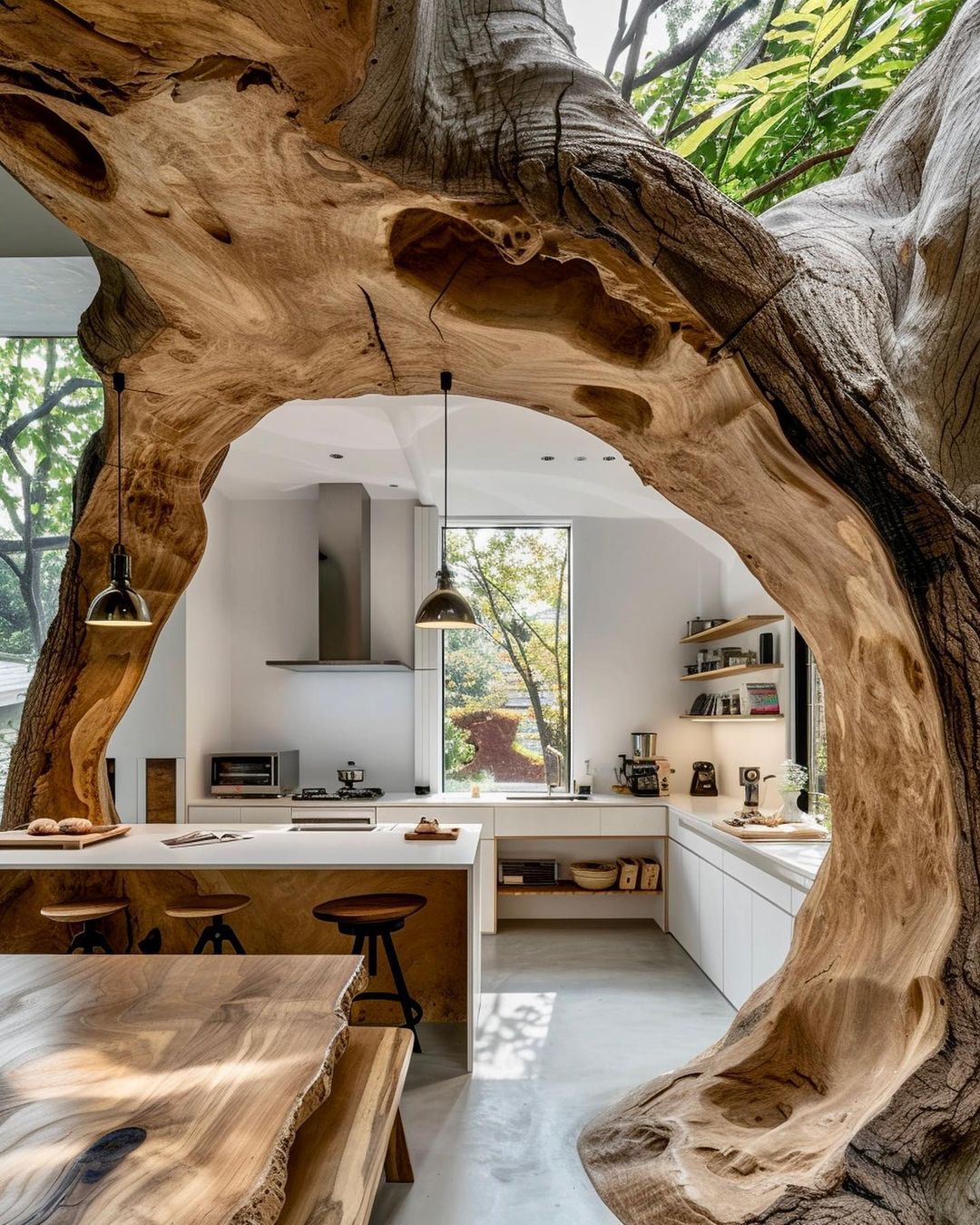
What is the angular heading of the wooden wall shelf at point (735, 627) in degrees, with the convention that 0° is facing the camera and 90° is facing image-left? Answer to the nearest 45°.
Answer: approximately 90°

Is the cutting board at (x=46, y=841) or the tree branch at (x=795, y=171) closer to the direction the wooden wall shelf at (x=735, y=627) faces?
the cutting board

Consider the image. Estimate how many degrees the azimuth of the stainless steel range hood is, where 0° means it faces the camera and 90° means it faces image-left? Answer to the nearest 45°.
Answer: approximately 0°

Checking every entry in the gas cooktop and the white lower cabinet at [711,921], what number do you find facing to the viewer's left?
1

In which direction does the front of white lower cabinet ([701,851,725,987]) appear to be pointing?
to the viewer's left

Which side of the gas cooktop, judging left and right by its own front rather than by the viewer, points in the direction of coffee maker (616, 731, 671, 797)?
left

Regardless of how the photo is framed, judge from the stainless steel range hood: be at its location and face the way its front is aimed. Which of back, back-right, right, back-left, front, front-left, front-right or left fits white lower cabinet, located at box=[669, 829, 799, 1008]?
front-left

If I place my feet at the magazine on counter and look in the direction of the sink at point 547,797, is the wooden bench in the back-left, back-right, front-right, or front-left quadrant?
back-right
